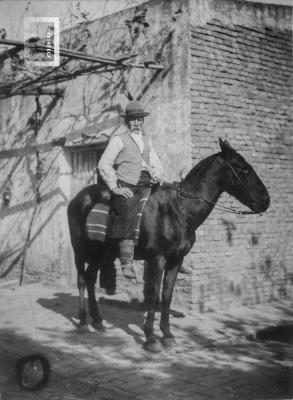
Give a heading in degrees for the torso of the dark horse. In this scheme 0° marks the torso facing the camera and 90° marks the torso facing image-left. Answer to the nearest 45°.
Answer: approximately 315°

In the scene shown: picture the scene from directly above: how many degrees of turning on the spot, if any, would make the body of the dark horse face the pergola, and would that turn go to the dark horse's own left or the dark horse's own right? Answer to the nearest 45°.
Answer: approximately 180°

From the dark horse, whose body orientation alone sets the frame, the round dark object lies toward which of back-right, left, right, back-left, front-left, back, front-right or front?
right

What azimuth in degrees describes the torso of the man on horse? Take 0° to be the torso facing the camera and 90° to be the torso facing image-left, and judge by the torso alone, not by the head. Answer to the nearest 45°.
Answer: approximately 315°
